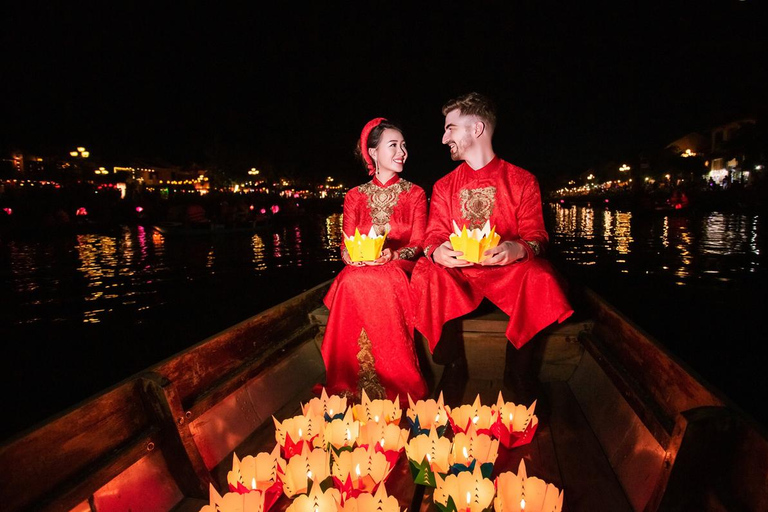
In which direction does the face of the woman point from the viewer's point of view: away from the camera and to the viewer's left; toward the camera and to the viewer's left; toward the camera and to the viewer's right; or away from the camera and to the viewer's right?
toward the camera and to the viewer's right

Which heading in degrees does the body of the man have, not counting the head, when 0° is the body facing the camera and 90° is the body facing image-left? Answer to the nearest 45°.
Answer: approximately 0°

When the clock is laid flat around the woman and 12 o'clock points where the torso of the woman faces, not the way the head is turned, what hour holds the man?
The man is roughly at 9 o'clock from the woman.

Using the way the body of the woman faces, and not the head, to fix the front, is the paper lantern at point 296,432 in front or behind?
in front

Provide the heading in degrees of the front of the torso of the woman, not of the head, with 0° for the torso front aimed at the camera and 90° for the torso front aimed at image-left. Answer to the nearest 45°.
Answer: approximately 0°

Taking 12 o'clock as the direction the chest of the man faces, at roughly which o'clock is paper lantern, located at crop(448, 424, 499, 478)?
The paper lantern is roughly at 12 o'clock from the man.

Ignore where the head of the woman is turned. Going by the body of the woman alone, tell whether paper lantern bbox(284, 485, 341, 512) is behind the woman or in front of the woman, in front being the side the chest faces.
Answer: in front
